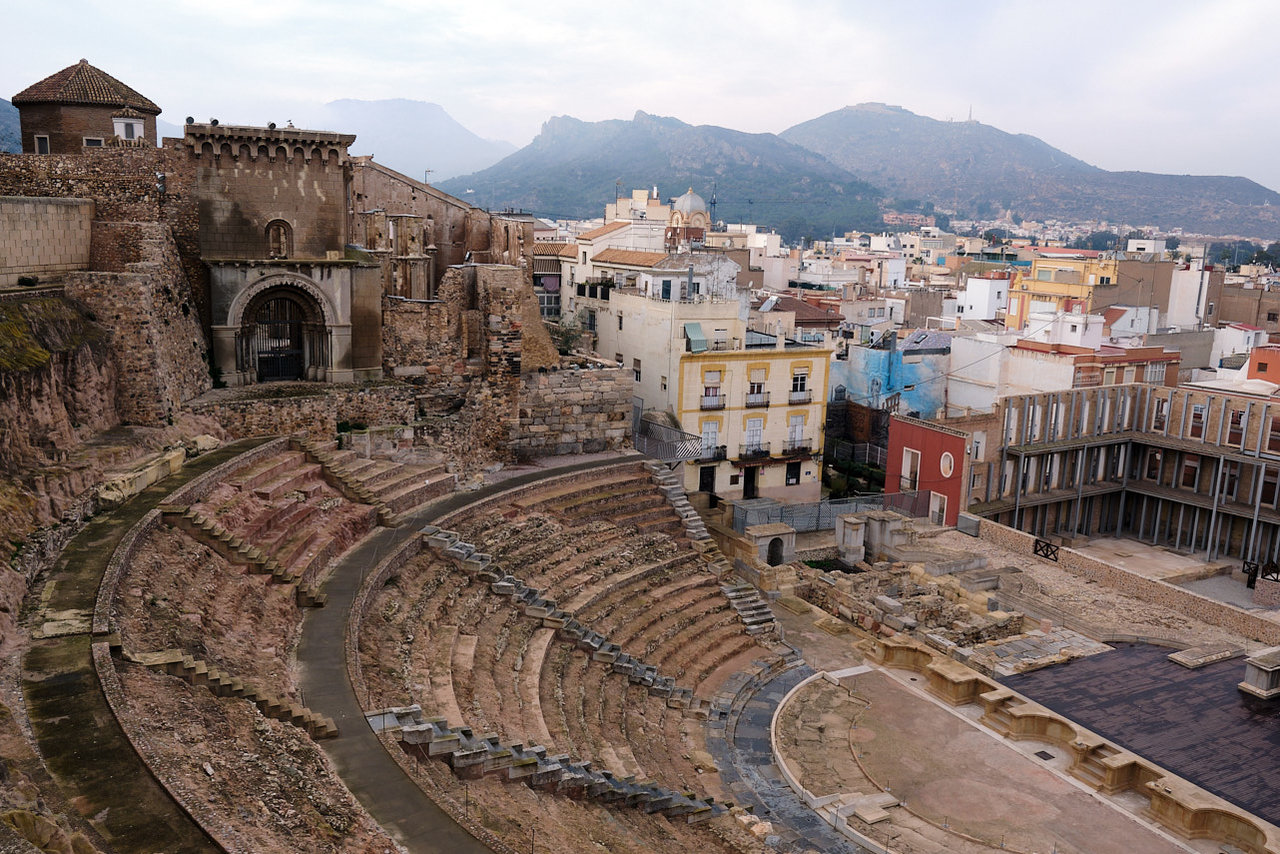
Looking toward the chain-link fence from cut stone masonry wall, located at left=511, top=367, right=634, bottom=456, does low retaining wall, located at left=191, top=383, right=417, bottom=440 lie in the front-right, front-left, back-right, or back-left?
back-right

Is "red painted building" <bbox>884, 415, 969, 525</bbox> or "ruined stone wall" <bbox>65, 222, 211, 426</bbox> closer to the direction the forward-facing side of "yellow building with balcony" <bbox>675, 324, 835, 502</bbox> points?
the ruined stone wall

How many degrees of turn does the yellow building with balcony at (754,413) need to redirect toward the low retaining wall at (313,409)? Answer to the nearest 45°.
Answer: approximately 45° to its right

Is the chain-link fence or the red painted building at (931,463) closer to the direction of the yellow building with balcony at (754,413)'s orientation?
the chain-link fence

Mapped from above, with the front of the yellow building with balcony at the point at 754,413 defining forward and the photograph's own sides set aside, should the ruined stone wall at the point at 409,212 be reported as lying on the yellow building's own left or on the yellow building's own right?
on the yellow building's own right

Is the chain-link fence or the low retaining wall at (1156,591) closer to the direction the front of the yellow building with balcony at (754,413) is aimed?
the chain-link fence

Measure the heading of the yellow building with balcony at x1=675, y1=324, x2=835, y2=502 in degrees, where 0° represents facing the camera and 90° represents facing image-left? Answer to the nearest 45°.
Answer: approximately 0°

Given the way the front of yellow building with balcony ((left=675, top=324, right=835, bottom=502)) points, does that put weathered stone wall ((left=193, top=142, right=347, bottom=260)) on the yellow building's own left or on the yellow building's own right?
on the yellow building's own right

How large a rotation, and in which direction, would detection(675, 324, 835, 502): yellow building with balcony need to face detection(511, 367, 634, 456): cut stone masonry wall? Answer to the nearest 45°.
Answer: approximately 45° to its right

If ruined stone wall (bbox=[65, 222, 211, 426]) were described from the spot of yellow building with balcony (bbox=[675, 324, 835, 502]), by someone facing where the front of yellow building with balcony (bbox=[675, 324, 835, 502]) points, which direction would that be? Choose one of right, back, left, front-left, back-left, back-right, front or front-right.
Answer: front-right
